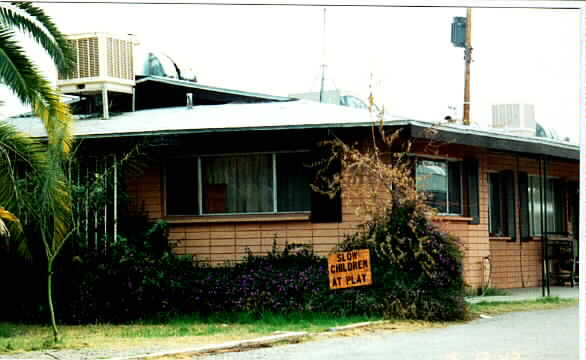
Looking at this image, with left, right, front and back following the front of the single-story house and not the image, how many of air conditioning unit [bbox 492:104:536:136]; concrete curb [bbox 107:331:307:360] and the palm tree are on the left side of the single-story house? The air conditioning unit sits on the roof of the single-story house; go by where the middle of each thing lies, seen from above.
1

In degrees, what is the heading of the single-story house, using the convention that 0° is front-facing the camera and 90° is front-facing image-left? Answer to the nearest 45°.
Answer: approximately 315°

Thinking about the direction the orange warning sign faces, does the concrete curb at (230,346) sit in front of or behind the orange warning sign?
in front

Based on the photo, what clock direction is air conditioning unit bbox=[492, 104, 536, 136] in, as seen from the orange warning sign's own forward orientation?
The air conditioning unit is roughly at 7 o'clock from the orange warning sign.

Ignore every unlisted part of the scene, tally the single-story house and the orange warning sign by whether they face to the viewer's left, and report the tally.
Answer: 0

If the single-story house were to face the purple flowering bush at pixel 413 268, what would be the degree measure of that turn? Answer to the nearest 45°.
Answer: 0° — it already faces it

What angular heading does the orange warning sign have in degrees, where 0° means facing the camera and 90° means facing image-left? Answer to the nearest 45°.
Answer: approximately 0°

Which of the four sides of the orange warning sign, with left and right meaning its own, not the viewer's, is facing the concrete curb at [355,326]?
front

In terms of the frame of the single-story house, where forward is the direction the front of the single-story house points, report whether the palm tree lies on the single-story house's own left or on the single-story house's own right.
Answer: on the single-story house's own right
